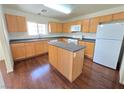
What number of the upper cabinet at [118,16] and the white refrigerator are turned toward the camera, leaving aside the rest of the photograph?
2

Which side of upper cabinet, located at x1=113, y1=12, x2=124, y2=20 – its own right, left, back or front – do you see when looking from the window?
right

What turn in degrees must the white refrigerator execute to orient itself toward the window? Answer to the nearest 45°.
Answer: approximately 90° to its right

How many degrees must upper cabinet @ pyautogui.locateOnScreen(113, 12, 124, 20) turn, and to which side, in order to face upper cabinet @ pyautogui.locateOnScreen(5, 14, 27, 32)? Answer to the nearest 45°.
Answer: approximately 45° to its right

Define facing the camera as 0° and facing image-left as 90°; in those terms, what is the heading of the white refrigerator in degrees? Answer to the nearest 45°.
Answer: approximately 0°

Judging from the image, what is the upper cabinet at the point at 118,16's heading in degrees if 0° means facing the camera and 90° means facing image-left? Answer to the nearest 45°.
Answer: approximately 0°

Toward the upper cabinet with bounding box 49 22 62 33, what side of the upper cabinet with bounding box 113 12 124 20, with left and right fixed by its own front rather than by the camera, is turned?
right

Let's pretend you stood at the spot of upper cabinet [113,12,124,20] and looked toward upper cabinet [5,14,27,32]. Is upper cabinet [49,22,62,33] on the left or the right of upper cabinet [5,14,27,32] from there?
right
